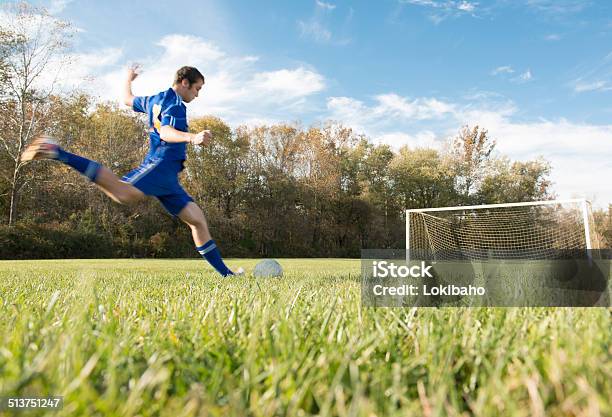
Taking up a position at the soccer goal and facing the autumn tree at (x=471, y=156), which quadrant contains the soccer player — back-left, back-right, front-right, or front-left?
back-left

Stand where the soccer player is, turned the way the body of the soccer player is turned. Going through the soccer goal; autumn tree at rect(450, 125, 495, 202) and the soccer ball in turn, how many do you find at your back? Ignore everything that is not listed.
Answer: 0

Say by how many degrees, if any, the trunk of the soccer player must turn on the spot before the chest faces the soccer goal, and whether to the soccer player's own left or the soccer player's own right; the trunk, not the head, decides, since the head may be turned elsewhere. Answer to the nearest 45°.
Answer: approximately 45° to the soccer player's own left

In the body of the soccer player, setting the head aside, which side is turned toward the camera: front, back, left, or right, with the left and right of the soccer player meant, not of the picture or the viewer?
right

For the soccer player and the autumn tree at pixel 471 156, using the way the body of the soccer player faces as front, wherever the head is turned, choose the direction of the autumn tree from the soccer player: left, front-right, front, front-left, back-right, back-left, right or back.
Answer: front-left

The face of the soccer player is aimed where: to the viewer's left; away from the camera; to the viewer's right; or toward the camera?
to the viewer's right

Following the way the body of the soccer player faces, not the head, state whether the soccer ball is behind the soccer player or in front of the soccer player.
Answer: in front
